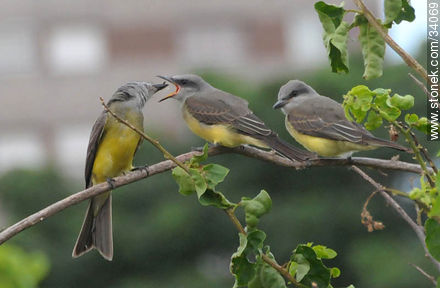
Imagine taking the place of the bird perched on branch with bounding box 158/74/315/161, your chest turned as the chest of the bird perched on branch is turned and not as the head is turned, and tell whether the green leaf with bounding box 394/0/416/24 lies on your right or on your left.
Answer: on your left

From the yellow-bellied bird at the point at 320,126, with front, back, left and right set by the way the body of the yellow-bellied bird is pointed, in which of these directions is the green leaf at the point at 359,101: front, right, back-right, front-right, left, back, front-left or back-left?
back

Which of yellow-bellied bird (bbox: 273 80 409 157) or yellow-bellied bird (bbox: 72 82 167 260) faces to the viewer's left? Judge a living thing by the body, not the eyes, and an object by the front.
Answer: yellow-bellied bird (bbox: 273 80 409 157)

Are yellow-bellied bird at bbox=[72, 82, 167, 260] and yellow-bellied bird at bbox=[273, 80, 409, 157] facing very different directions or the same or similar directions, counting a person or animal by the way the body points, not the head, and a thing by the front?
very different directions

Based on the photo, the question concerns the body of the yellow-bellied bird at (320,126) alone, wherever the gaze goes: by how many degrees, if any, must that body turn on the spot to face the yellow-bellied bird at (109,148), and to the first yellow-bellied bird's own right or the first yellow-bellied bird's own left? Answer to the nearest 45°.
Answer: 0° — it already faces it

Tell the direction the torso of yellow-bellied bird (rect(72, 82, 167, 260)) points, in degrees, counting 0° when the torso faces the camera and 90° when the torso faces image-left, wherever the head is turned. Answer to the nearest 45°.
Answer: approximately 315°

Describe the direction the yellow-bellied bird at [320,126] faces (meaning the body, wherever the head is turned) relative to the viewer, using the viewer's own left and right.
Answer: facing to the left of the viewer

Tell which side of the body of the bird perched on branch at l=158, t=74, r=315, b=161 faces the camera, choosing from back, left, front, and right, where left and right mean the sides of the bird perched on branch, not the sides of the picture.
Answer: left
